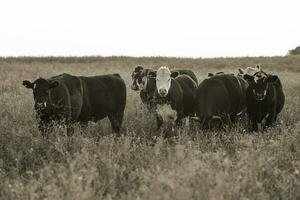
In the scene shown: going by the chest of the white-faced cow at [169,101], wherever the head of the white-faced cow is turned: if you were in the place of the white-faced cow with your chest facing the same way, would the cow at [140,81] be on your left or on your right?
on your right

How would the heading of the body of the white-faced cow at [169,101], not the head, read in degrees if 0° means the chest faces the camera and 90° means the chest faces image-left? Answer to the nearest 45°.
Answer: approximately 45°

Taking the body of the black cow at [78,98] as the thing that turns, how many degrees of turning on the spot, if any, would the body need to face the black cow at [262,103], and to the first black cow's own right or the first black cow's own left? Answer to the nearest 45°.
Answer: approximately 135° to the first black cow's own left

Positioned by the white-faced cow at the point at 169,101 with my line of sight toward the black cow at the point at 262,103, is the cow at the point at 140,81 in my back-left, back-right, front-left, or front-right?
back-left

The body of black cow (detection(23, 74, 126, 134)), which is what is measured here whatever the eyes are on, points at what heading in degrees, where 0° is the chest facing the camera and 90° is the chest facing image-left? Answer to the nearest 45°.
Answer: approximately 45°
